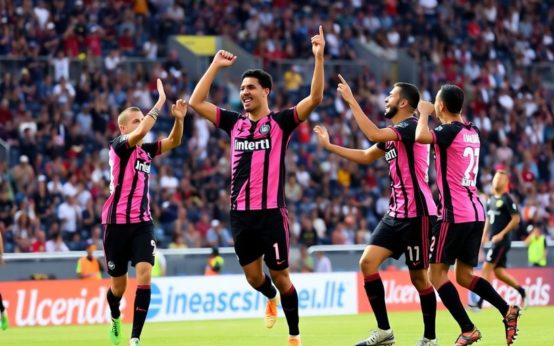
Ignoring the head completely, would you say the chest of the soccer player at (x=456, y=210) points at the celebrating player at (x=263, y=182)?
no

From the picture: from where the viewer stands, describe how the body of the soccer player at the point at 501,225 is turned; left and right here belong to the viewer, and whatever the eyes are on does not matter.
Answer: facing the viewer and to the left of the viewer

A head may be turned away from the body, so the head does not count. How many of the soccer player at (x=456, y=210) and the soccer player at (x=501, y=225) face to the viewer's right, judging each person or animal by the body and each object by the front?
0

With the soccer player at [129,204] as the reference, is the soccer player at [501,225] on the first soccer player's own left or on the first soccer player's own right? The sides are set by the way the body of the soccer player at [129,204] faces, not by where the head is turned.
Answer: on the first soccer player's own left

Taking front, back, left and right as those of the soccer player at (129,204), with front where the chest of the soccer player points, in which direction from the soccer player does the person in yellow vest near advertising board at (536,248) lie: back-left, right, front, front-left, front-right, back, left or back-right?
left

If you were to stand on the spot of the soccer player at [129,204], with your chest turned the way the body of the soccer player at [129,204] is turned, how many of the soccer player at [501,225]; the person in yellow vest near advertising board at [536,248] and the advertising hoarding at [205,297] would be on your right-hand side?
0

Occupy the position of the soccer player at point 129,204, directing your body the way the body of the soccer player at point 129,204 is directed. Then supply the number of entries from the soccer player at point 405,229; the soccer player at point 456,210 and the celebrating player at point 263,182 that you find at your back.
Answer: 0

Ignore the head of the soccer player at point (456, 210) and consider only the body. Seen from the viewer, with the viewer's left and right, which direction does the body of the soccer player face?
facing away from the viewer and to the left of the viewer

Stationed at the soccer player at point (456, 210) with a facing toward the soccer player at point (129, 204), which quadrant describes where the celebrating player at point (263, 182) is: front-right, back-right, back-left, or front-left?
front-left

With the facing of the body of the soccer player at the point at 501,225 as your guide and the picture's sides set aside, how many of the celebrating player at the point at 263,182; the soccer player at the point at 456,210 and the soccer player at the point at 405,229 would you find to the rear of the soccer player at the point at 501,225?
0

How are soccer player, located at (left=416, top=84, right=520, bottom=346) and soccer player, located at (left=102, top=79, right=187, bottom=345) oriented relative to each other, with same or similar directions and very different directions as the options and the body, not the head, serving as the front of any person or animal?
very different directions

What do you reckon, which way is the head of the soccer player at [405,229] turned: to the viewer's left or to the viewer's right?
to the viewer's left

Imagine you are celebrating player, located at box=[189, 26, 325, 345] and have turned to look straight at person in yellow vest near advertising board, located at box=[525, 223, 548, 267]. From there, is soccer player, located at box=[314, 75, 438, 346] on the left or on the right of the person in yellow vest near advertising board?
right

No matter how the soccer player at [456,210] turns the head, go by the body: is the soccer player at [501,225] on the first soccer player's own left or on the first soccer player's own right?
on the first soccer player's own right
